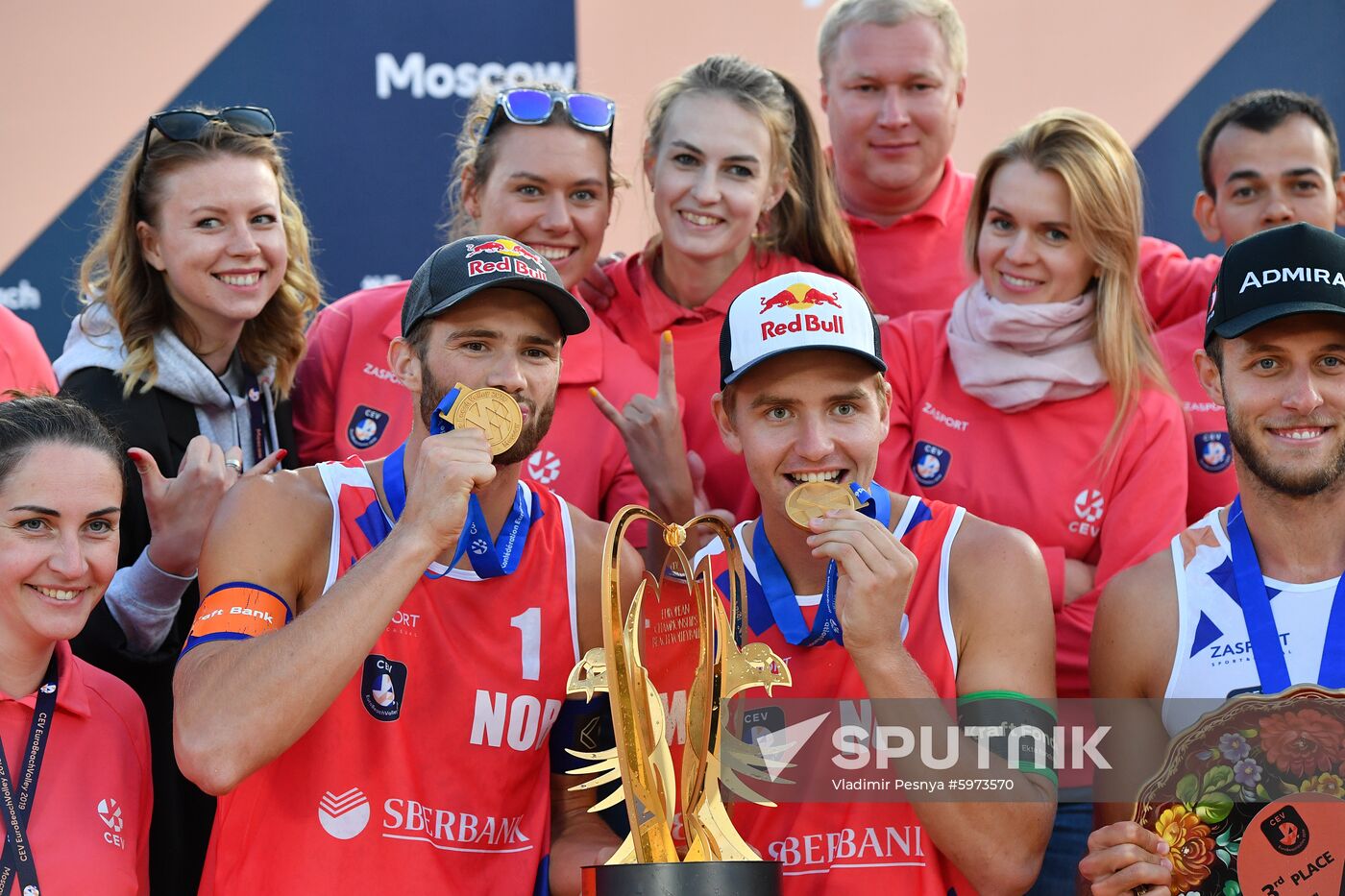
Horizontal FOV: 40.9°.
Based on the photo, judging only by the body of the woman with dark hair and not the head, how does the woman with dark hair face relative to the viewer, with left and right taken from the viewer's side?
facing the viewer

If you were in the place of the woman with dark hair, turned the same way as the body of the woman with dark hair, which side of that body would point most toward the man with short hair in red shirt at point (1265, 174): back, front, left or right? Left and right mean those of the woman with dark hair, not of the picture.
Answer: left

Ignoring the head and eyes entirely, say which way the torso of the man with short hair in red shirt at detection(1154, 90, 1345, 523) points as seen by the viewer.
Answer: toward the camera

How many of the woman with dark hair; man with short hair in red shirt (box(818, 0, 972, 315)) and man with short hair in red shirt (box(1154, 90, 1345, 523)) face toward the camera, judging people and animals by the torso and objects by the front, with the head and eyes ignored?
3

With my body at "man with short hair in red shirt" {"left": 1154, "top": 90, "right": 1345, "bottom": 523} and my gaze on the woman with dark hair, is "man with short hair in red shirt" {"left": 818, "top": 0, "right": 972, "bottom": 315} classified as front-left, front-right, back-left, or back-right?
front-right

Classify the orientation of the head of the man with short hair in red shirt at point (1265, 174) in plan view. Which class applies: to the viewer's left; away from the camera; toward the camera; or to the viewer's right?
toward the camera

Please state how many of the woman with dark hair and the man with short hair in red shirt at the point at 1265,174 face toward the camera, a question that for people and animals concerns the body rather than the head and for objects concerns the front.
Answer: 2

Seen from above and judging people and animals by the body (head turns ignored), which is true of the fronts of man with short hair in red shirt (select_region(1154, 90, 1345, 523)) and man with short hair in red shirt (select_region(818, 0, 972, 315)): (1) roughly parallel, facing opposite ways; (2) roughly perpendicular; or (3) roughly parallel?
roughly parallel

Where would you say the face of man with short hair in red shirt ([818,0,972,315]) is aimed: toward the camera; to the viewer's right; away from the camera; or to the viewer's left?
toward the camera

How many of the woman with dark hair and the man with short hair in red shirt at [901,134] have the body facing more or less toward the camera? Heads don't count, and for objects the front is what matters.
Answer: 2

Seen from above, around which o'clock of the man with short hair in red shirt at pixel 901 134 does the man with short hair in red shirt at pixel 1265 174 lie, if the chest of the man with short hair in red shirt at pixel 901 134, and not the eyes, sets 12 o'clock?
the man with short hair in red shirt at pixel 1265 174 is roughly at 9 o'clock from the man with short hair in red shirt at pixel 901 134.
